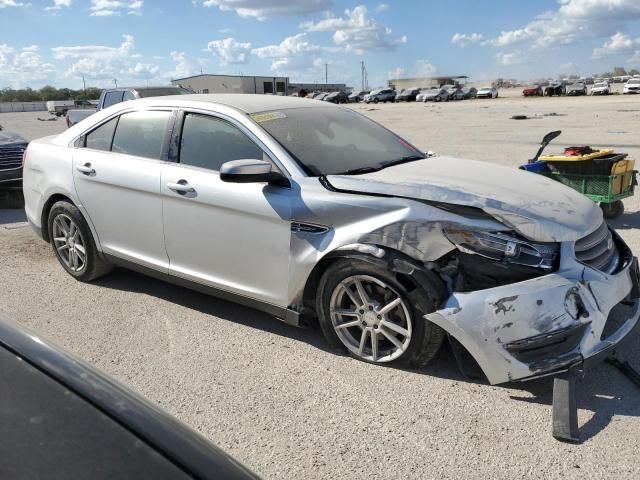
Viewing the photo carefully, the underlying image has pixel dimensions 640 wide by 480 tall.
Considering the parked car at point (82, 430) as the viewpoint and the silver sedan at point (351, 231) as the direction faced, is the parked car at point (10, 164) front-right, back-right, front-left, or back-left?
front-left

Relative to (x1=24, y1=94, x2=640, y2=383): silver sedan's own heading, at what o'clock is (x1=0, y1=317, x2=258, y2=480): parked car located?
The parked car is roughly at 2 o'clock from the silver sedan.

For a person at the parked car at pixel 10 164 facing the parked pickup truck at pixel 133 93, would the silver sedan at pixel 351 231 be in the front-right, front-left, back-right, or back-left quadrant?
back-right

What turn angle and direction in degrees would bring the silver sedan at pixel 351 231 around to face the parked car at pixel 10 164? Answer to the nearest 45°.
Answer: approximately 180°

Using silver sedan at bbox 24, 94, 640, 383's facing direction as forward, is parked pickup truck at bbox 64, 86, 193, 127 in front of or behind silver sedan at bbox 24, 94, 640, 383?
behind

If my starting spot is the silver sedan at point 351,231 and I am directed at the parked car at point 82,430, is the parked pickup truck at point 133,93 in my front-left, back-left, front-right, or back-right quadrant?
back-right

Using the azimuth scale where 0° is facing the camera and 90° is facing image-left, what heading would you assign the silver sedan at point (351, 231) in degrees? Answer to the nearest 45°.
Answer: approximately 315°

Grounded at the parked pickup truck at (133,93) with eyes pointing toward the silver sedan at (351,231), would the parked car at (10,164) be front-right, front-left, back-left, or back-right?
front-right
